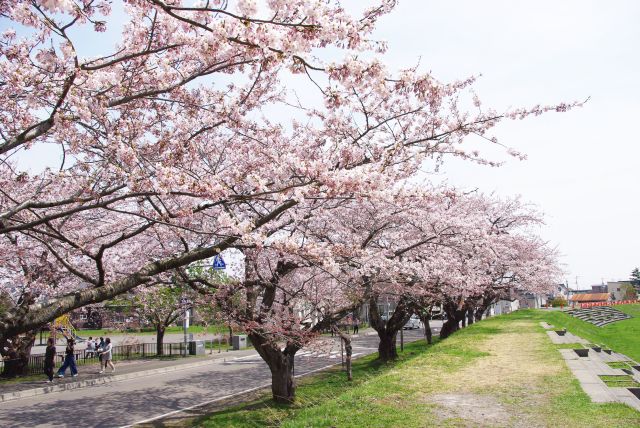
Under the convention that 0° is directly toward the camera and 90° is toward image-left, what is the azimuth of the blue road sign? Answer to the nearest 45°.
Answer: approximately 0°
